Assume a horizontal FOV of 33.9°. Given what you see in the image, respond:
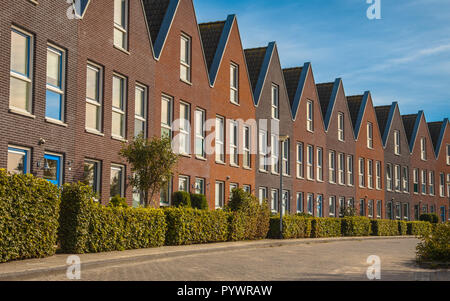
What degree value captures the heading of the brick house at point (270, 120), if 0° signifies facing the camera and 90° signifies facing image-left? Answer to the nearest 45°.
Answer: approximately 315°

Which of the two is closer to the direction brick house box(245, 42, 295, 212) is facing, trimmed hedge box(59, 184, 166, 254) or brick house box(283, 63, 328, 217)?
the trimmed hedge

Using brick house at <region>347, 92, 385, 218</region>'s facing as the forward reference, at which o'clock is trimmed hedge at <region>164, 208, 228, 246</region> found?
The trimmed hedge is roughly at 2 o'clock from the brick house.

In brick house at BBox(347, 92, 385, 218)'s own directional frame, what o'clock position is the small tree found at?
The small tree is roughly at 2 o'clock from the brick house.

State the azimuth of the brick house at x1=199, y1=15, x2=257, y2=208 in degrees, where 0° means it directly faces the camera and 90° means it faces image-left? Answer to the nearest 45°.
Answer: approximately 315°

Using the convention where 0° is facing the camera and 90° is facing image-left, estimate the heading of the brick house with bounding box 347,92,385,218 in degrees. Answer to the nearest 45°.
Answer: approximately 315°

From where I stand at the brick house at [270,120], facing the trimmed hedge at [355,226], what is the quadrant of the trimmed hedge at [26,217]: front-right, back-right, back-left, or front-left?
back-right

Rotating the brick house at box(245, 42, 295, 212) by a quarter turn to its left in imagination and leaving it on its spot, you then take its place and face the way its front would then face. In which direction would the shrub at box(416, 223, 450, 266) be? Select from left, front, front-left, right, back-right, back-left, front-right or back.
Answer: back-right

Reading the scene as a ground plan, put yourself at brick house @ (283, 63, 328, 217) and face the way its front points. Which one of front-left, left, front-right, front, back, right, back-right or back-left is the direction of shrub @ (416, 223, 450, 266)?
front-right

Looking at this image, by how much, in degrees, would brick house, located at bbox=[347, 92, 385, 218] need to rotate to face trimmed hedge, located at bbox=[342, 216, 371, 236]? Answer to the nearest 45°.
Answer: approximately 45° to its right
